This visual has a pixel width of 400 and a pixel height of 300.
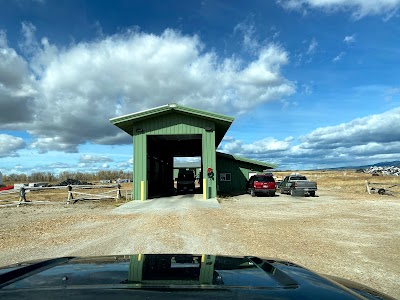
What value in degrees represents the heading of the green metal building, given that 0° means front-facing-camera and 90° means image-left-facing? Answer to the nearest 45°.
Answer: approximately 0°

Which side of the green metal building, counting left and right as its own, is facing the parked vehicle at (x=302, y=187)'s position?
left

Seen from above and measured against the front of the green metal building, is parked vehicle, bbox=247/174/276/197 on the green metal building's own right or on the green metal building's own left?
on the green metal building's own left
